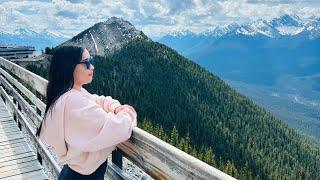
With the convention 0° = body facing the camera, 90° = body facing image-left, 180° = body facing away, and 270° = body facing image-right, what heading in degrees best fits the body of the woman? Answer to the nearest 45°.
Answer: approximately 270°

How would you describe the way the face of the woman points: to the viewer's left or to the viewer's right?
to the viewer's right
